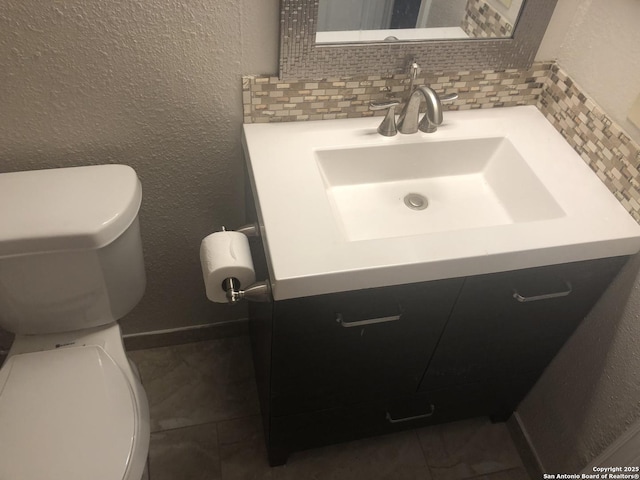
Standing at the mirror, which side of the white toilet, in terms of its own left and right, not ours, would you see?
left

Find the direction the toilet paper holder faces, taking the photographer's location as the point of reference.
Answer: facing to the left of the viewer

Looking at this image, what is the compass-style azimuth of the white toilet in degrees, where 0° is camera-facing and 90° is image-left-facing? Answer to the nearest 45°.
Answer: approximately 0°

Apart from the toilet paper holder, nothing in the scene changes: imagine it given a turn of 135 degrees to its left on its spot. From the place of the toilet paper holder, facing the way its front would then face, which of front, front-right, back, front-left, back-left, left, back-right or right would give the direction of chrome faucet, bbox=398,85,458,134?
left

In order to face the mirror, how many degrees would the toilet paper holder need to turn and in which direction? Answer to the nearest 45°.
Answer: approximately 135° to its right

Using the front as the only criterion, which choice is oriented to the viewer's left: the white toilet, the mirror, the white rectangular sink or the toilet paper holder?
the toilet paper holder

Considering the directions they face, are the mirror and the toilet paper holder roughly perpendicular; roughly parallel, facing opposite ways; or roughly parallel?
roughly perpendicular

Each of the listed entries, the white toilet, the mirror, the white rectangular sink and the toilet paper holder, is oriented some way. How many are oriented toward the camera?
3
